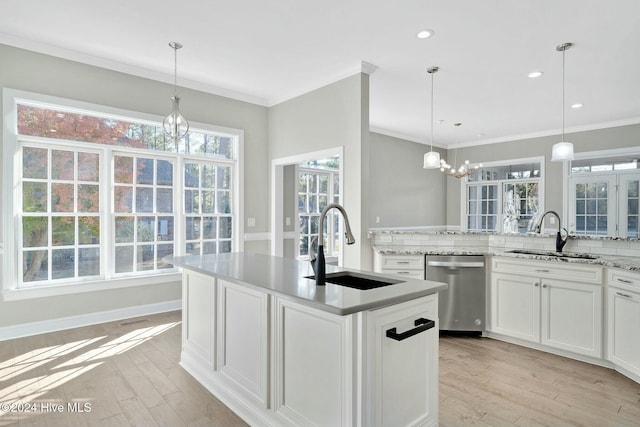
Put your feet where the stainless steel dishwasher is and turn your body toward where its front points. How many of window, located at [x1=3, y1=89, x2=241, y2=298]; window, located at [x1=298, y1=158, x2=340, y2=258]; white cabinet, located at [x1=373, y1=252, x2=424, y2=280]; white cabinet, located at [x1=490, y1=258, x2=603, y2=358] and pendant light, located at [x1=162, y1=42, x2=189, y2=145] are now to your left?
1

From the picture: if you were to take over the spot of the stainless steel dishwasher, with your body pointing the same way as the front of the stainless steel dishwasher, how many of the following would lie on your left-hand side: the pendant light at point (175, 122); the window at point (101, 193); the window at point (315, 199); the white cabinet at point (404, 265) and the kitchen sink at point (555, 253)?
1

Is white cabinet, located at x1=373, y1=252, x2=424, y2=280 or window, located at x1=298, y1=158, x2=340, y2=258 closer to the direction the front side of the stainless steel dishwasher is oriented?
the white cabinet

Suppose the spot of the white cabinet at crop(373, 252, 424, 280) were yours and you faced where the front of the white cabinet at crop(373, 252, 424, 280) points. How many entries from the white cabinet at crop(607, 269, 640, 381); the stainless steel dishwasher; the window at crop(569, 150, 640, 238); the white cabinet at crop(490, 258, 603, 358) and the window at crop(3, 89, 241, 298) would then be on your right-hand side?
1

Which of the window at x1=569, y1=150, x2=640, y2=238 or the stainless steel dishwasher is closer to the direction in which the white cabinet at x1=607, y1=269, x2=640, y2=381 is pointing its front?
the stainless steel dishwasher

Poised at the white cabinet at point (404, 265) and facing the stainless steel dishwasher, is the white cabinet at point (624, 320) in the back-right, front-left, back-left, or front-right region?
front-right

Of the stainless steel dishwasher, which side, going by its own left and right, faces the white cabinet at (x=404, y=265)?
right

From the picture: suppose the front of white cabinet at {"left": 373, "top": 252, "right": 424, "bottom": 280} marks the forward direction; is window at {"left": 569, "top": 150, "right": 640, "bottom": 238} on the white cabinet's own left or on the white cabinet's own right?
on the white cabinet's own left

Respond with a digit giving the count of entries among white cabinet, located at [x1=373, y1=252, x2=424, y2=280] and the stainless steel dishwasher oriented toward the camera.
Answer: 2

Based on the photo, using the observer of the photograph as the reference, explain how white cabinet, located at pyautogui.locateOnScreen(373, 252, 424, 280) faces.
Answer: facing the viewer

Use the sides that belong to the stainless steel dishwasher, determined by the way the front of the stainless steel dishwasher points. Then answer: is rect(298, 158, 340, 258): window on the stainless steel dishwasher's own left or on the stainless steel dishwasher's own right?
on the stainless steel dishwasher's own right

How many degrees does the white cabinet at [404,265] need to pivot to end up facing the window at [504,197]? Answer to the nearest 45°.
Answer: approximately 135° to its left

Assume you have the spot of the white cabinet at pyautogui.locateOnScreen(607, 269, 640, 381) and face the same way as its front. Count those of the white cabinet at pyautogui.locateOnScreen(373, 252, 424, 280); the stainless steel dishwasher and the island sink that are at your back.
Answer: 0

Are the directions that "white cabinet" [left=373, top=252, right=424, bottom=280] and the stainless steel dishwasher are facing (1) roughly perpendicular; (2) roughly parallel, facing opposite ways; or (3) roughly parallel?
roughly parallel

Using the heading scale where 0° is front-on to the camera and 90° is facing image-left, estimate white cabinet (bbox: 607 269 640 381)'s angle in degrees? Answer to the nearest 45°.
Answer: approximately 45°

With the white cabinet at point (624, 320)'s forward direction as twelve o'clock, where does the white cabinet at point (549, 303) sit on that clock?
the white cabinet at point (549, 303) is roughly at 2 o'clock from the white cabinet at point (624, 320).

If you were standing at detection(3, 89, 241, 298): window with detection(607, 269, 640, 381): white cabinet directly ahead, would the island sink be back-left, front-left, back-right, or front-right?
front-right

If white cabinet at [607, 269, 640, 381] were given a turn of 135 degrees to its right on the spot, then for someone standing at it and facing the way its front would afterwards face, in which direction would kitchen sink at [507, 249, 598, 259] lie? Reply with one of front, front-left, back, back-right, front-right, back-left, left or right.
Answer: front-left

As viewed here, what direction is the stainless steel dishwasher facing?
toward the camera
